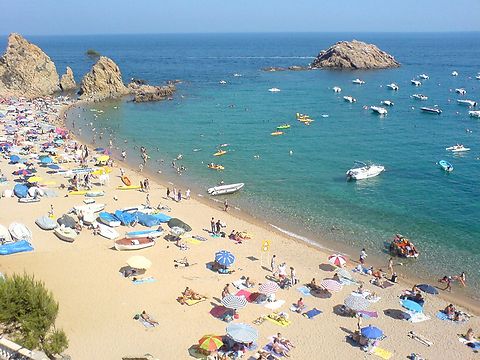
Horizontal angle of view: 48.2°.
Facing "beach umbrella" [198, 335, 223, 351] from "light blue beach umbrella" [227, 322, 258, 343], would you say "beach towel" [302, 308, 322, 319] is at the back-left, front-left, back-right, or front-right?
back-right

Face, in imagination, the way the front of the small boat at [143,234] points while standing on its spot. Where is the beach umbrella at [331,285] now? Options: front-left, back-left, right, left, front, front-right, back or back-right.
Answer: front-right

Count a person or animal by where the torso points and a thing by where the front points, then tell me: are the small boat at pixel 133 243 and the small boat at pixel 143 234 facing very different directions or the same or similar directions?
same or similar directions

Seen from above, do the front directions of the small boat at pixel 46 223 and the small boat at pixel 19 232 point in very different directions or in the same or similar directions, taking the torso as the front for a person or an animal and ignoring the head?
same or similar directions

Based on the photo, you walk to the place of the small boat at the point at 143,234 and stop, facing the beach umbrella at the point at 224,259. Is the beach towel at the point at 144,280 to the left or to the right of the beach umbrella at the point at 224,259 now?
right

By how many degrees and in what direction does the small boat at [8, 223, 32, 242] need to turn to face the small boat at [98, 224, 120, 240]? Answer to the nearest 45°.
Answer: approximately 45° to its left

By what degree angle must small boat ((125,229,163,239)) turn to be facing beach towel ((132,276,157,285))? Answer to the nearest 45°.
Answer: approximately 90° to its right

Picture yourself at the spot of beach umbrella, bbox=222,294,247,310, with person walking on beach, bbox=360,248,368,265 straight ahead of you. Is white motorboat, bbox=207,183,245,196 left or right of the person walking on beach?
left

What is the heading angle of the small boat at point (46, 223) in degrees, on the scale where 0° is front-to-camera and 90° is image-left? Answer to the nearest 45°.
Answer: approximately 315°

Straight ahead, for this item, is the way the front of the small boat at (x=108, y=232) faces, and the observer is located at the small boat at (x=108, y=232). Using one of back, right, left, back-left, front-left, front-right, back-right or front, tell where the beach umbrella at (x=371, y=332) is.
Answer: front

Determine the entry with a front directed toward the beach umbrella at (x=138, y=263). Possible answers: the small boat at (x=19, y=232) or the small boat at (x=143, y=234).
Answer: the small boat at (x=19, y=232)

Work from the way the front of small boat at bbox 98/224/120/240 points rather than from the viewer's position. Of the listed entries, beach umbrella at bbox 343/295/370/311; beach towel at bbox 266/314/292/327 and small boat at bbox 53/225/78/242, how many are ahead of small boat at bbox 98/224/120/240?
2

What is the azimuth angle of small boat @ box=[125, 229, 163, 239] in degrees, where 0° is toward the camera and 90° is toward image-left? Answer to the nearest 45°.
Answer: approximately 270°

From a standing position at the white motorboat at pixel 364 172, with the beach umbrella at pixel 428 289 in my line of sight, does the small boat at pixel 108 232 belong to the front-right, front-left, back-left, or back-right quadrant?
front-right
